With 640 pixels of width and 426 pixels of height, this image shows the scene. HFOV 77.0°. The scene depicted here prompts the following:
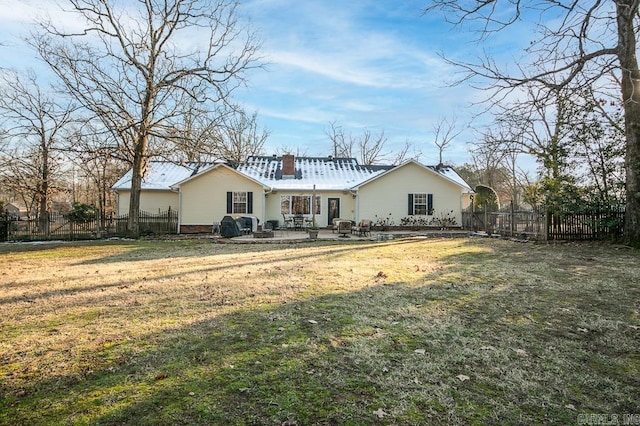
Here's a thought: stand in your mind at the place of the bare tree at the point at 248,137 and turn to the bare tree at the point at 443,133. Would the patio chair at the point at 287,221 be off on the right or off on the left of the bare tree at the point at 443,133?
right

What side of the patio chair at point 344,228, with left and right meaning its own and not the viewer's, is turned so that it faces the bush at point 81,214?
right

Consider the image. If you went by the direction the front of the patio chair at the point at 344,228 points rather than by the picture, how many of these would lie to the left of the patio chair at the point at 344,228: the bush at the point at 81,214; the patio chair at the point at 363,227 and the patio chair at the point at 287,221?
1

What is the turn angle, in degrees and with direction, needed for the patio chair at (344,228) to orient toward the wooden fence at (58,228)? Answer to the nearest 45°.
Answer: approximately 90° to its right

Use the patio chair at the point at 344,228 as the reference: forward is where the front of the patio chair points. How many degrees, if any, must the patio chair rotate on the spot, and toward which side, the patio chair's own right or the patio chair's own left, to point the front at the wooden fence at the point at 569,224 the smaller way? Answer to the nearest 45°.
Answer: approximately 45° to the patio chair's own left

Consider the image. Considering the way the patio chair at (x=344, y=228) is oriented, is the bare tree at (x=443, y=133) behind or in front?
behind

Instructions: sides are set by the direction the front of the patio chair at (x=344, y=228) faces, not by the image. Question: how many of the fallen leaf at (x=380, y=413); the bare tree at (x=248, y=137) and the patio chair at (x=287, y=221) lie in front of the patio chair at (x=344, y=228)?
1
